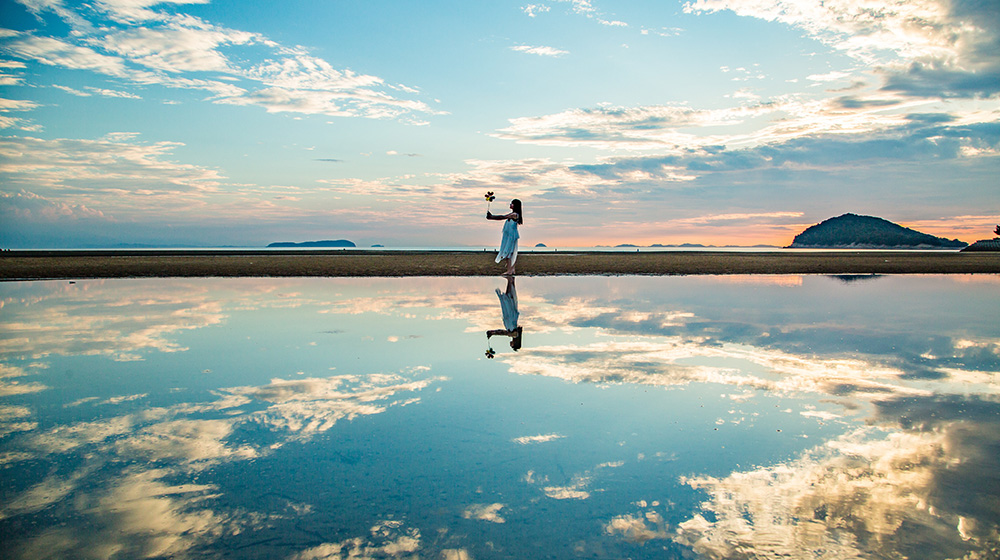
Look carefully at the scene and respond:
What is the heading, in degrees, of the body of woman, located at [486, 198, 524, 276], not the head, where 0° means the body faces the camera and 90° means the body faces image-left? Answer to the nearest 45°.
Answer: approximately 90°
